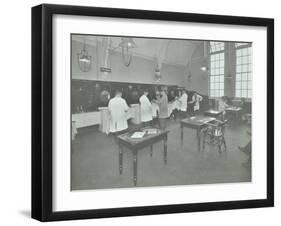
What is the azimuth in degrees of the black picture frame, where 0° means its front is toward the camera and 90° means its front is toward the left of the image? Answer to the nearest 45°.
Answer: approximately 315°
